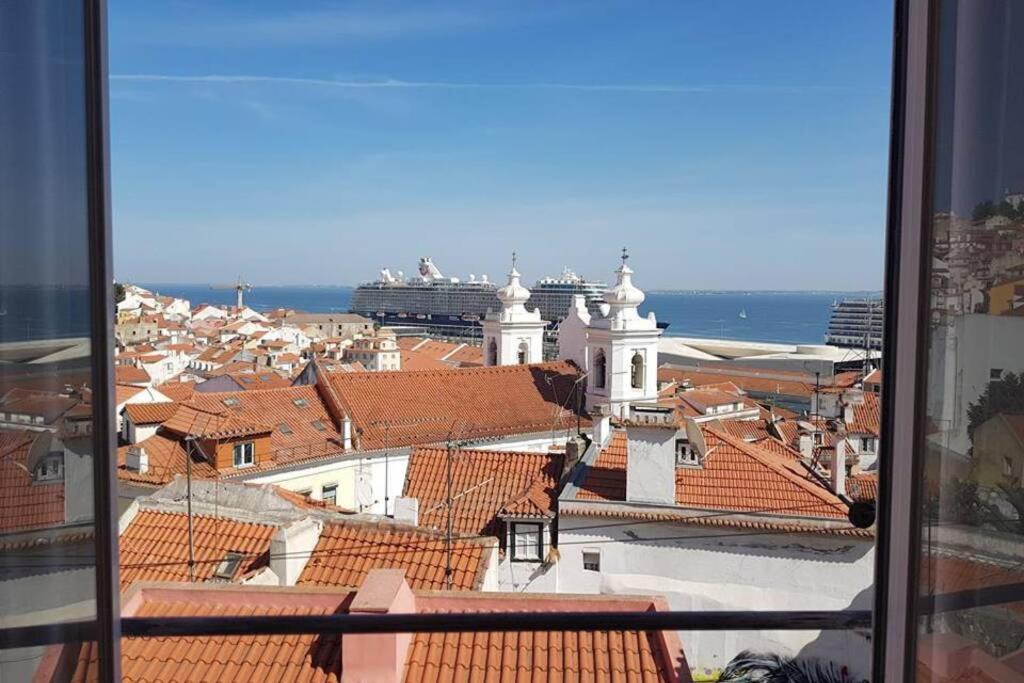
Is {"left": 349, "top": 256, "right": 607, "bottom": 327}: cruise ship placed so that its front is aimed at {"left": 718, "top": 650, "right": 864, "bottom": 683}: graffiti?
no

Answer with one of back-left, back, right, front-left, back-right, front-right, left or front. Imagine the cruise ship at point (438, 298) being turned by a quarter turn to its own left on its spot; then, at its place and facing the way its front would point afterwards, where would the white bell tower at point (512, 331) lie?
back

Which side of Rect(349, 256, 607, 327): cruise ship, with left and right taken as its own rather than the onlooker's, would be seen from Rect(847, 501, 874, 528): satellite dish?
right

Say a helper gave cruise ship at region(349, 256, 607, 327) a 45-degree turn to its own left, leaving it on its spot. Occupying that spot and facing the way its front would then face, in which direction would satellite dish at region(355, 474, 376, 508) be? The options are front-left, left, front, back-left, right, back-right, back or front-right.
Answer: back-right

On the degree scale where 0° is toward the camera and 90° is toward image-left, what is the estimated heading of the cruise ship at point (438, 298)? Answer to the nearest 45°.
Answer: approximately 270°
